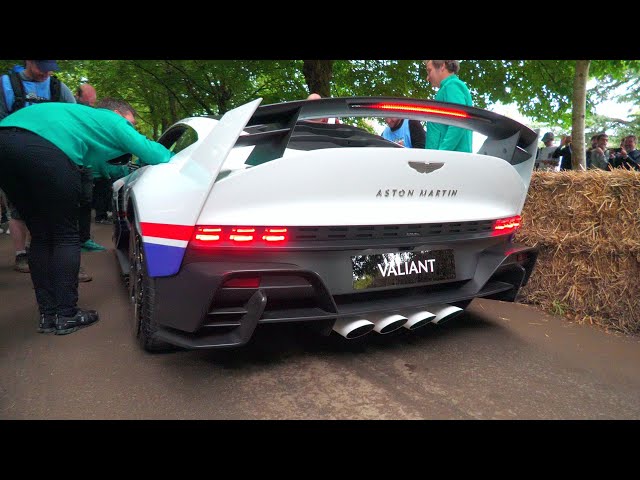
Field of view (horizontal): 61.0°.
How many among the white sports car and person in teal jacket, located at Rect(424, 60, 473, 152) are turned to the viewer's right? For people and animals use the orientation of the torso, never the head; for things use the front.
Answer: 0

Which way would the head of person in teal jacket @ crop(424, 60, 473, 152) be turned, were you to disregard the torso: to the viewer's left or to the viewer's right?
to the viewer's left

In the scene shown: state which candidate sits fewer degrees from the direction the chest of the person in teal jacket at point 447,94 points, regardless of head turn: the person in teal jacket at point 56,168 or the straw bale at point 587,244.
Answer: the person in teal jacket

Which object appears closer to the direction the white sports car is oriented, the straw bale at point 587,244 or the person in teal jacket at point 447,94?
the person in teal jacket

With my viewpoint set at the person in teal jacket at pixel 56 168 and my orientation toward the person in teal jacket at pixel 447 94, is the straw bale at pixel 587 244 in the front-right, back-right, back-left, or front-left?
front-right

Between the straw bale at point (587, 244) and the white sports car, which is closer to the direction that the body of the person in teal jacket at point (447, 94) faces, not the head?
the white sports car

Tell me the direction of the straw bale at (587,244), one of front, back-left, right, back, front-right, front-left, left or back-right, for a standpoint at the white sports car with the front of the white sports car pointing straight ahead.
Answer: right

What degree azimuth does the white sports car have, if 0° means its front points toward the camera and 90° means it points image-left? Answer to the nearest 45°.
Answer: approximately 135°

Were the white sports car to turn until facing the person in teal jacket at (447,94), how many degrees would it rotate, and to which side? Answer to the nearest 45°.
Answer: approximately 45° to its right

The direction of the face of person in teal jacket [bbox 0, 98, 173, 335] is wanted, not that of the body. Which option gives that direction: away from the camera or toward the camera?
away from the camera
